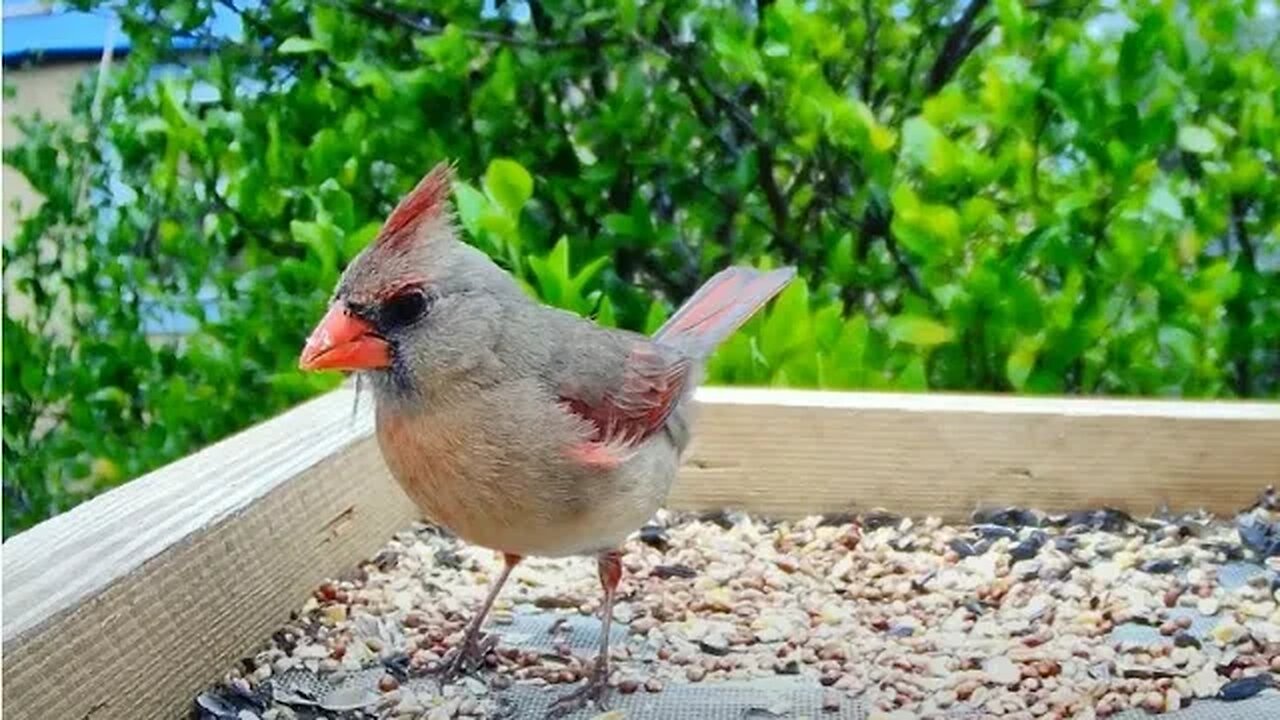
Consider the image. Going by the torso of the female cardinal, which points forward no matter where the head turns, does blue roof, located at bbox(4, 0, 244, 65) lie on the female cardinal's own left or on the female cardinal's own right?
on the female cardinal's own right

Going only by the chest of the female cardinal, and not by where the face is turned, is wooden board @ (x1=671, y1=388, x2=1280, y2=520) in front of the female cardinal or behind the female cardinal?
behind

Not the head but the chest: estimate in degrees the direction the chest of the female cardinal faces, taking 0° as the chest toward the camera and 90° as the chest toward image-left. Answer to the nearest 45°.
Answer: approximately 45°
